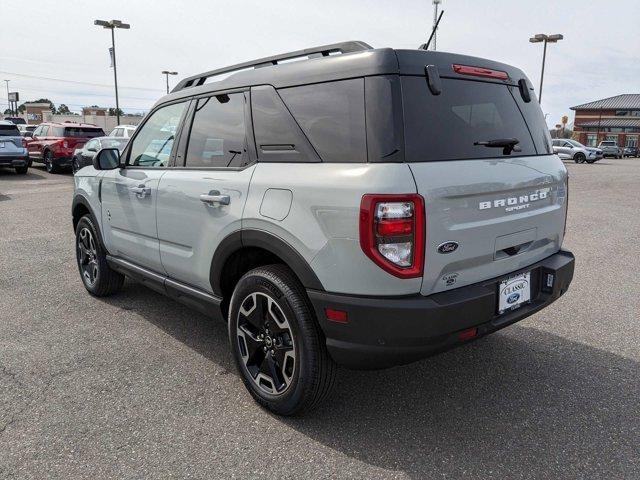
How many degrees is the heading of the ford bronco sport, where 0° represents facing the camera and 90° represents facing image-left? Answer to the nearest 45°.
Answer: approximately 135°

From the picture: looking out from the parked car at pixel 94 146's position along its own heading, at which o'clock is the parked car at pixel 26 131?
the parked car at pixel 26 131 is roughly at 1 o'clock from the parked car at pixel 94 146.

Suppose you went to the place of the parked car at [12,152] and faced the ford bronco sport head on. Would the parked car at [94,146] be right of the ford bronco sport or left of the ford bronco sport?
left

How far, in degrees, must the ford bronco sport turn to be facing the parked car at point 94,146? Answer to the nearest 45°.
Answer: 0° — it already faces it

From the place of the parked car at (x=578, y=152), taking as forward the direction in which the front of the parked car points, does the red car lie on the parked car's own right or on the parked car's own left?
on the parked car's own right

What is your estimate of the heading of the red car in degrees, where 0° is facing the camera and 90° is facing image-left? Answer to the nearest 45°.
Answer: approximately 135°
